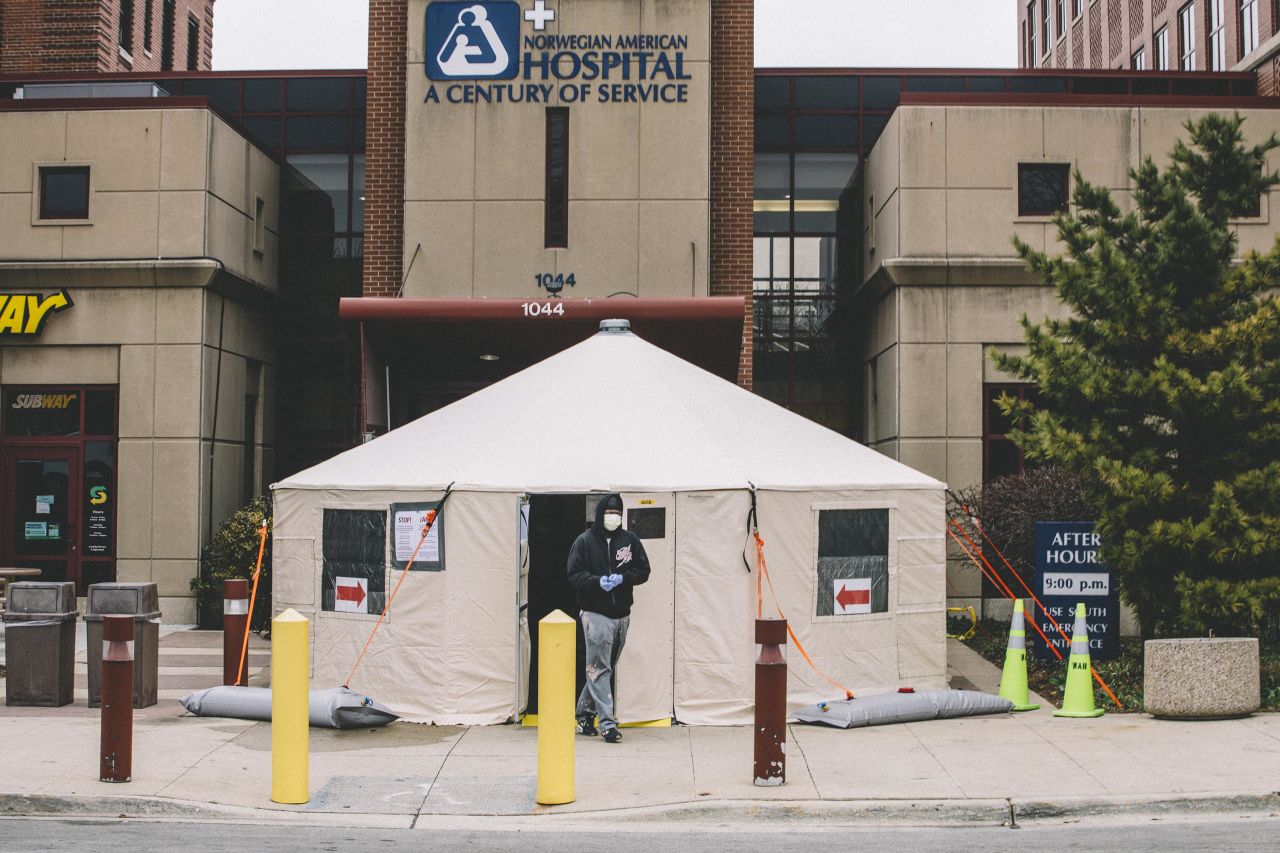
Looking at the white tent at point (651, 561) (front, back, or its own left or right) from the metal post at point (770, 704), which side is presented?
front

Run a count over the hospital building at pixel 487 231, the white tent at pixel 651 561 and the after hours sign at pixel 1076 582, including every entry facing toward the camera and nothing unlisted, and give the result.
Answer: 3

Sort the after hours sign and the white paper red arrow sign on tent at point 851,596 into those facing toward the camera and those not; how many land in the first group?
2

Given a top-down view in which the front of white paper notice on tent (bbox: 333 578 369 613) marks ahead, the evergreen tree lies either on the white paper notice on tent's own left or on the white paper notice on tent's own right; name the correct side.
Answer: on the white paper notice on tent's own left

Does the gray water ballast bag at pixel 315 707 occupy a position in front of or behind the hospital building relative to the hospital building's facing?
in front

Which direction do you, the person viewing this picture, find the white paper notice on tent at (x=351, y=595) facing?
facing the viewer

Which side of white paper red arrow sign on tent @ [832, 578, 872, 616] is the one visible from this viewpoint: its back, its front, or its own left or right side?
front

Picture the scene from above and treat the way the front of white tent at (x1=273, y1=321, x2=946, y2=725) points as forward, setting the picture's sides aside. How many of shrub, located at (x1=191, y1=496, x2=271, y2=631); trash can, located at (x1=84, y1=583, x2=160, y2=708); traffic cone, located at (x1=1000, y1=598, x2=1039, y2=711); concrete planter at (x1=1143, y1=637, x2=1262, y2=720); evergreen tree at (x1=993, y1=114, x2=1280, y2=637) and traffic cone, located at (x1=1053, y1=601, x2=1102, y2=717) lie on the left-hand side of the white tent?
4

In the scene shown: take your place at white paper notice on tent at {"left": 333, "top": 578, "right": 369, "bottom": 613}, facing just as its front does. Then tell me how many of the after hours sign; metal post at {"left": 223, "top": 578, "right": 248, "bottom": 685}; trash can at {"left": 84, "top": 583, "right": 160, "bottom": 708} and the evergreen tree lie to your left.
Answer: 2

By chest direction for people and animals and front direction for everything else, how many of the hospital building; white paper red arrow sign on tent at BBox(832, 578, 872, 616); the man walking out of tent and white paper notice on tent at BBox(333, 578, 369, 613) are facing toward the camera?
4

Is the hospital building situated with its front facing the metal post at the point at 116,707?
yes

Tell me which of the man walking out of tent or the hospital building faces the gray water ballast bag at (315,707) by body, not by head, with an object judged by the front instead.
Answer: the hospital building

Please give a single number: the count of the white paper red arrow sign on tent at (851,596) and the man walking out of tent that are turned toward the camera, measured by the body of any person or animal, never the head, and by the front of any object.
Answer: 2

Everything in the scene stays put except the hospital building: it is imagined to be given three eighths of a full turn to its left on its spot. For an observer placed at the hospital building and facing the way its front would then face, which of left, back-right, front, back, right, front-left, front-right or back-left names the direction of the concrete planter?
right

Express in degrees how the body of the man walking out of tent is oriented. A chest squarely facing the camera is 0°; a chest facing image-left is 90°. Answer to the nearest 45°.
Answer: approximately 0°

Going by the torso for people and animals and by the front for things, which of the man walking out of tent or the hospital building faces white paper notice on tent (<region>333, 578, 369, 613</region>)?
the hospital building
